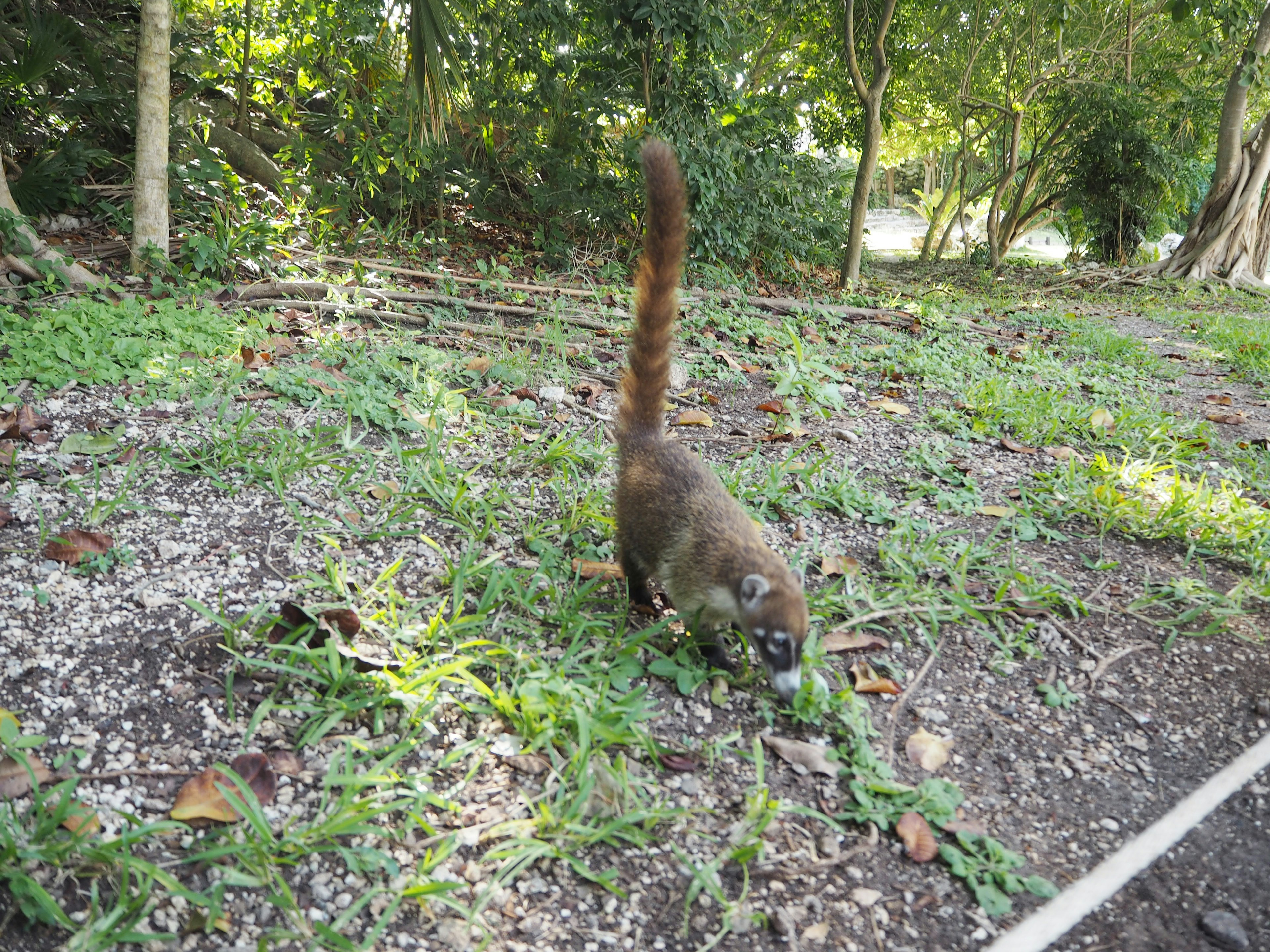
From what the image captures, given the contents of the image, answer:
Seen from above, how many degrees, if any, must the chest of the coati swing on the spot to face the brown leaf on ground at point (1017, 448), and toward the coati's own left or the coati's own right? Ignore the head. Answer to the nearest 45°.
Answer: approximately 90° to the coati's own left

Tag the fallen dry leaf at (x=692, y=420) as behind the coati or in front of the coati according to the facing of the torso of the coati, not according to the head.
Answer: behind

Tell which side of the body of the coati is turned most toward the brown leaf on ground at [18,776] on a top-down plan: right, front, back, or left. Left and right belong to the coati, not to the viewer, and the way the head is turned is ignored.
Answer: right

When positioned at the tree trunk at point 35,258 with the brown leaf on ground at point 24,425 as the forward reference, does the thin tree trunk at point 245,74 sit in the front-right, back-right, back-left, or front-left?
back-left

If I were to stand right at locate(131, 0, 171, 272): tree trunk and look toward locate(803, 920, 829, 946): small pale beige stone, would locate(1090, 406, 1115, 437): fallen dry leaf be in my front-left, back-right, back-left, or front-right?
front-left

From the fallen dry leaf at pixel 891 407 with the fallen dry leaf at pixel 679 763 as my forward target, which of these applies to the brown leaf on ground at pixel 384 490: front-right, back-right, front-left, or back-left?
front-right

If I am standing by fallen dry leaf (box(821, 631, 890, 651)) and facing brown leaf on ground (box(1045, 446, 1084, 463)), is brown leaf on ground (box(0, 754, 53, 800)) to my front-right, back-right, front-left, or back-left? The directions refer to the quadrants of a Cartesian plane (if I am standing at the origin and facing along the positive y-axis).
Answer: back-left

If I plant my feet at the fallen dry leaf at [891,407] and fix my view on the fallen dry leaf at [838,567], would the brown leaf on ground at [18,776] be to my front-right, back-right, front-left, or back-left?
front-right

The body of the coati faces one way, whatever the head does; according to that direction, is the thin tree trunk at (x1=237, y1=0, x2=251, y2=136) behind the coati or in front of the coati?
behind

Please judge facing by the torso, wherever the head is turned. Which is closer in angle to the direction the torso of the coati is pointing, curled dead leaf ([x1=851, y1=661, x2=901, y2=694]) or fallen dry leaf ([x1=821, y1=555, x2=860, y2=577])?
the curled dead leaf

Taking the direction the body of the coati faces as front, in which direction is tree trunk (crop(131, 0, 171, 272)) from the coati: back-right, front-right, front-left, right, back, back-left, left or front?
back

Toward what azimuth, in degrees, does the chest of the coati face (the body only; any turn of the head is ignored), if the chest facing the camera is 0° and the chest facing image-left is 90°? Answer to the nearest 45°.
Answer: approximately 315°

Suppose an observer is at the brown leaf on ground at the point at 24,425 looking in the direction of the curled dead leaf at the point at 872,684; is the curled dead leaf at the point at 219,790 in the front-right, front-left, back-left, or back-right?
front-right

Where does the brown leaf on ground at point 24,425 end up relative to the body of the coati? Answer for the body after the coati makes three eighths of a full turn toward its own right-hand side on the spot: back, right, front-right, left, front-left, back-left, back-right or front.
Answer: front

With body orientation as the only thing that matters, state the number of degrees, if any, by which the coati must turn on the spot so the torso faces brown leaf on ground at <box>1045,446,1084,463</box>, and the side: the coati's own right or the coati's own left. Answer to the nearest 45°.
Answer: approximately 90° to the coati's own left

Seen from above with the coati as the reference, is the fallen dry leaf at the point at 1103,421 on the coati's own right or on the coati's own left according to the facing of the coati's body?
on the coati's own left

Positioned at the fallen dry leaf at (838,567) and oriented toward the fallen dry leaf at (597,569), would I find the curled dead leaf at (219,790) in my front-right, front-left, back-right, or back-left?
front-left

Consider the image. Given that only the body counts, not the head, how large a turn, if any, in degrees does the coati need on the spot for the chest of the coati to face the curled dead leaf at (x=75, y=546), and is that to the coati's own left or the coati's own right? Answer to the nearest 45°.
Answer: approximately 135° to the coati's own right
